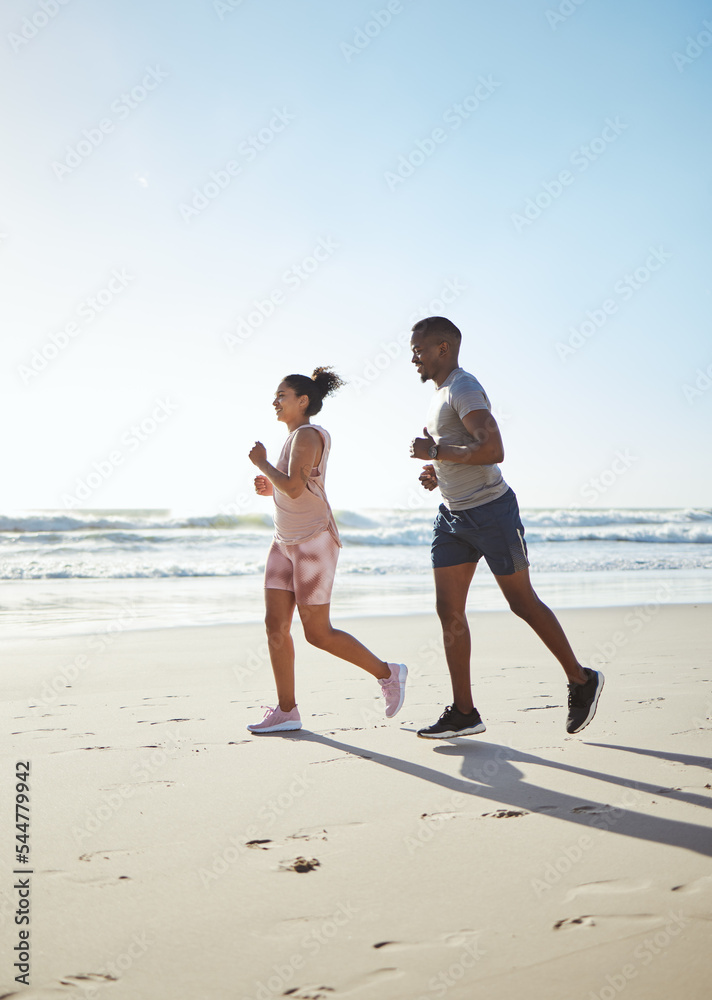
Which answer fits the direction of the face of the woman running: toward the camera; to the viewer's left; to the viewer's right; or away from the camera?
to the viewer's left

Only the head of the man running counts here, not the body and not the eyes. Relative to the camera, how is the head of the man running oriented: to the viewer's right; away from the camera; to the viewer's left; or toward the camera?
to the viewer's left

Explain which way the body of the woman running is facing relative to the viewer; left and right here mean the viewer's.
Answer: facing to the left of the viewer

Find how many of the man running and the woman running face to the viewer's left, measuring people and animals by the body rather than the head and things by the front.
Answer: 2

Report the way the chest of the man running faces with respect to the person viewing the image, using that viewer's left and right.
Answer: facing to the left of the viewer

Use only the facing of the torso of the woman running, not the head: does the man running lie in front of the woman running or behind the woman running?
behind
